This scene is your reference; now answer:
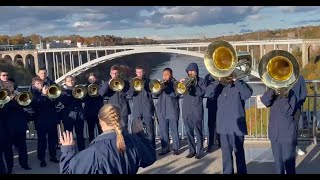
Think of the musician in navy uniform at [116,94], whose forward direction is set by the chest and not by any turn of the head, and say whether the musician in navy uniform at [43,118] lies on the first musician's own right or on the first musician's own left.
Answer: on the first musician's own right

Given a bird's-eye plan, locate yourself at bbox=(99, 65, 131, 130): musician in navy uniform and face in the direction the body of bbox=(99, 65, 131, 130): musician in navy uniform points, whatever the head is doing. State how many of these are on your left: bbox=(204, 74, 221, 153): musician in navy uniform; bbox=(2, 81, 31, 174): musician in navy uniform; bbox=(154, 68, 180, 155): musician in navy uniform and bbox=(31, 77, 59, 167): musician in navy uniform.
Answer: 2

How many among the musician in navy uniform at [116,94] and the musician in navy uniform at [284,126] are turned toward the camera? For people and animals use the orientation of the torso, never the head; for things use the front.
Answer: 2

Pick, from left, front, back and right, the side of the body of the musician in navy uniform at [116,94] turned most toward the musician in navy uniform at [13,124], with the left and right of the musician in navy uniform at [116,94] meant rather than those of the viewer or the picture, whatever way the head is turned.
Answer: right

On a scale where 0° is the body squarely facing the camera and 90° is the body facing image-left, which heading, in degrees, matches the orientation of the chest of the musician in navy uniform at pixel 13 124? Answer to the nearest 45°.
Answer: approximately 315°

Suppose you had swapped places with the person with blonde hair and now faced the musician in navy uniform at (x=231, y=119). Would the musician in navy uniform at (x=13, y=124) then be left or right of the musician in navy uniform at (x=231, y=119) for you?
left
